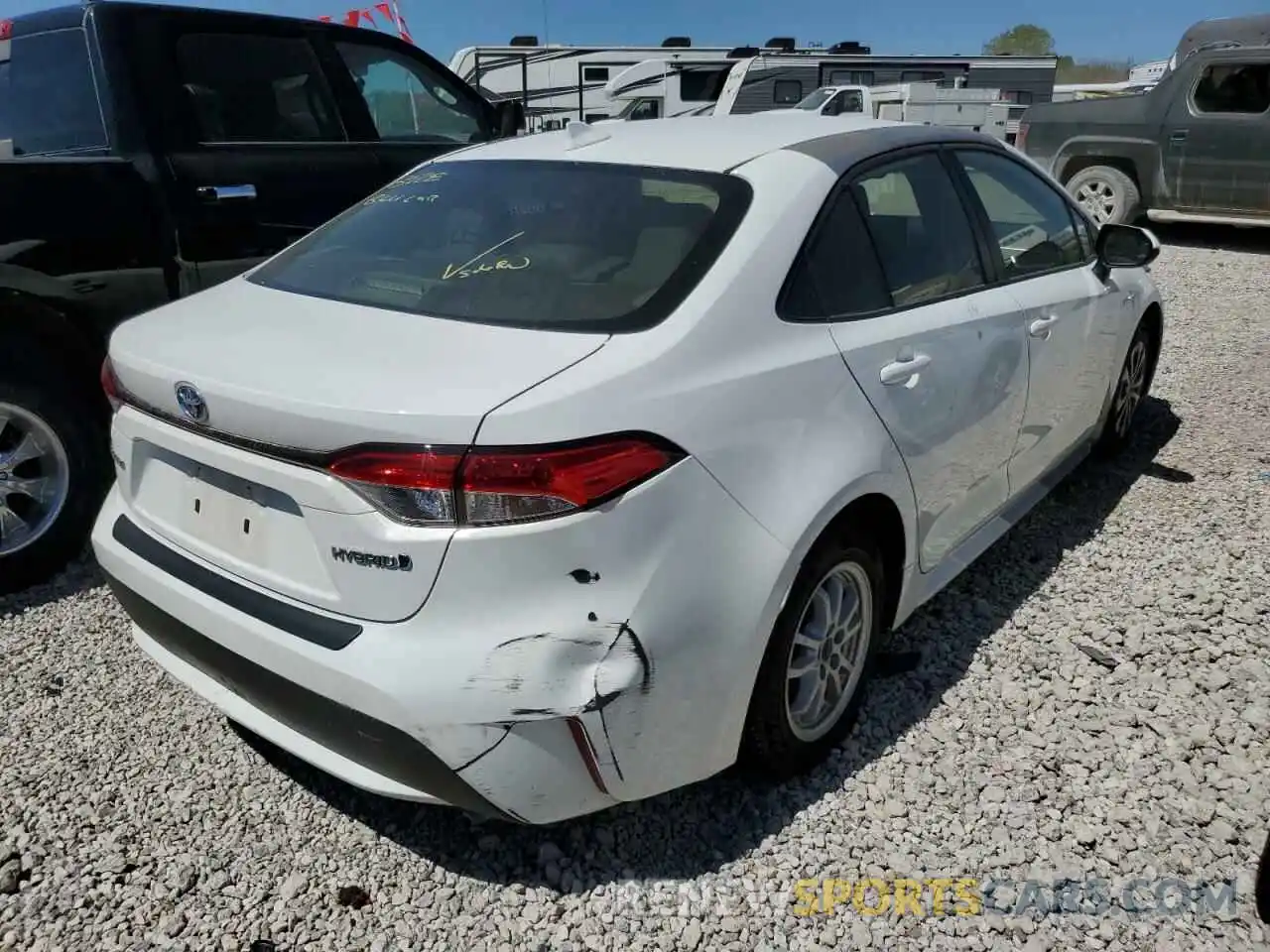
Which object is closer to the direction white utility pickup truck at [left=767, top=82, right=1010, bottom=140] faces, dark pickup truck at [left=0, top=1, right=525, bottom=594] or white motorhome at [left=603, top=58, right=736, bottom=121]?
the white motorhome

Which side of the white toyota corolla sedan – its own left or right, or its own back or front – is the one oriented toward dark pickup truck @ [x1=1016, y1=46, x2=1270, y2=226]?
front

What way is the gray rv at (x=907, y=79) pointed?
to the viewer's left

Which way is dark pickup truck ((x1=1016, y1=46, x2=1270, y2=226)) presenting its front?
to the viewer's right

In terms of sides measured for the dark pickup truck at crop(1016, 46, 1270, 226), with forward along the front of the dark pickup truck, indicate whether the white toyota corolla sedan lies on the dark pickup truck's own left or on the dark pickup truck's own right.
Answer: on the dark pickup truck's own right

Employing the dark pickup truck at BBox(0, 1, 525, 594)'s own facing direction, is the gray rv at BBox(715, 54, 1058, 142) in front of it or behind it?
in front

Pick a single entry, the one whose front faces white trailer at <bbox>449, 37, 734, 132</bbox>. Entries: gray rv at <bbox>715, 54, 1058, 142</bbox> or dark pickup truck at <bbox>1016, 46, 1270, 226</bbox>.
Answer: the gray rv

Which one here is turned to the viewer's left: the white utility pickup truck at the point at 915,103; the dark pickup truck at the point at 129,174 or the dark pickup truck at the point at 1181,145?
the white utility pickup truck

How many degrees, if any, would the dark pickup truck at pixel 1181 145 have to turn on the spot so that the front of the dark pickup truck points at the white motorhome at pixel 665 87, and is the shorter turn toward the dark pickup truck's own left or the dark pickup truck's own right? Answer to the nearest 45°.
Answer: approximately 135° to the dark pickup truck's own left

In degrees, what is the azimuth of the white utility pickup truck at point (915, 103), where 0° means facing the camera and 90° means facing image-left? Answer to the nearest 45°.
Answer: approximately 90°

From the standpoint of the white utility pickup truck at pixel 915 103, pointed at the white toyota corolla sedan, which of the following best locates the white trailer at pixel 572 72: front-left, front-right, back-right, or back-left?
back-right

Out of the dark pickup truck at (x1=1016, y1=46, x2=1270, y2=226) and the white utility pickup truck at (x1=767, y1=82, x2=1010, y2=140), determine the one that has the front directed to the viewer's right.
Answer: the dark pickup truck

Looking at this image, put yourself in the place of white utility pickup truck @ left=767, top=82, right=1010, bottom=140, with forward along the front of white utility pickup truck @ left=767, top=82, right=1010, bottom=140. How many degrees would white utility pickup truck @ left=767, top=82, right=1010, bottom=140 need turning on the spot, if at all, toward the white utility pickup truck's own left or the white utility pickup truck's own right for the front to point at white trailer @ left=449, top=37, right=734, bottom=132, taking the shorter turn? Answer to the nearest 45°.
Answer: approximately 45° to the white utility pickup truck's own right

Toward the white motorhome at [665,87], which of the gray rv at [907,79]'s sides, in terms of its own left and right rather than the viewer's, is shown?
front

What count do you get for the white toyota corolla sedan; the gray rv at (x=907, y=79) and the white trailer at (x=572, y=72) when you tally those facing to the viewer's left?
2

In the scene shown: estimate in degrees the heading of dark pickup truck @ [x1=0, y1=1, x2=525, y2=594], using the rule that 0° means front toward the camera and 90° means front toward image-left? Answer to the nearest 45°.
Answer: approximately 225°

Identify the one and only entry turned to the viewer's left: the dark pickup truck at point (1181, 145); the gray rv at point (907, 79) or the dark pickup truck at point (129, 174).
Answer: the gray rv

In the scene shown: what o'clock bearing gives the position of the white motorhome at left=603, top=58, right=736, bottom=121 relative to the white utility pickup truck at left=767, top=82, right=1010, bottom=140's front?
the white motorhome at left=603, top=58, right=736, bottom=121 is roughly at 1 o'clock from the white utility pickup truck at left=767, top=82, right=1010, bottom=140.

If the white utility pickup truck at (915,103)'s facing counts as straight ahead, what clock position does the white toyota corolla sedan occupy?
The white toyota corolla sedan is roughly at 9 o'clock from the white utility pickup truck.

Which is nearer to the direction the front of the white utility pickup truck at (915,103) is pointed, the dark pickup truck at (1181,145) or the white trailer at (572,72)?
the white trailer
